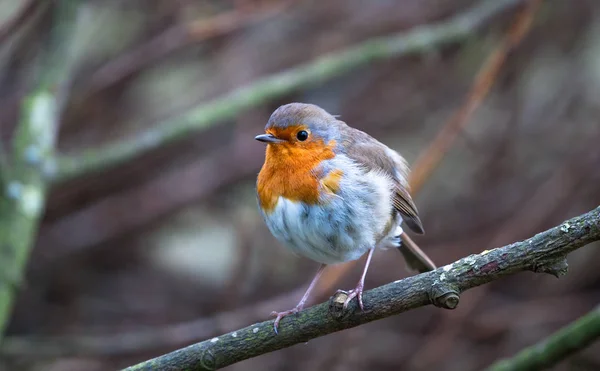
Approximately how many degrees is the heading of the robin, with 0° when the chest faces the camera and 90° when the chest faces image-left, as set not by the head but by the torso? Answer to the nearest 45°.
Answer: approximately 45°

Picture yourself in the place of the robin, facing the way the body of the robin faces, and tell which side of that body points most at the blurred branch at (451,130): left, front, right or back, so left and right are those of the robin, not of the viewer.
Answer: back

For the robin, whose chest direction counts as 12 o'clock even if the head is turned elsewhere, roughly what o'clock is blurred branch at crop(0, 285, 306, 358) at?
The blurred branch is roughly at 3 o'clock from the robin.

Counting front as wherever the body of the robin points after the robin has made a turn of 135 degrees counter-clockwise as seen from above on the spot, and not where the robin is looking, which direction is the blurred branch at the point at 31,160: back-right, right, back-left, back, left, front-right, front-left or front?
back
